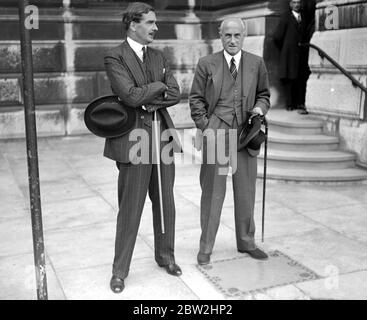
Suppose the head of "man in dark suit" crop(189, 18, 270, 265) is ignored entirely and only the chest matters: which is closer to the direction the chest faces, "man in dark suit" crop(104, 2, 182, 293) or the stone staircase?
the man in dark suit

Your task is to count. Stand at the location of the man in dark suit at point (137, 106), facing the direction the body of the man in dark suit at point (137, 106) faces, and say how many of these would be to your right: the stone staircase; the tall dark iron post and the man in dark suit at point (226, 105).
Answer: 1

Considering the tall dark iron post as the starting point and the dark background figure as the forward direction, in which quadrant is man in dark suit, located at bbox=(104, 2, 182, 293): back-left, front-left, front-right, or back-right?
front-right

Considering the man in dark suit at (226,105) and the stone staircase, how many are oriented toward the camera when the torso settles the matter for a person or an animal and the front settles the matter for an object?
2

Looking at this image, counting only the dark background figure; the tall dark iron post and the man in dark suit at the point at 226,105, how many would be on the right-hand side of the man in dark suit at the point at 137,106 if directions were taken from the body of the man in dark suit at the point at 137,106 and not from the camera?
1

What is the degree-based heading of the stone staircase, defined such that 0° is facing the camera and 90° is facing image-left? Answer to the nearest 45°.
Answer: approximately 0°

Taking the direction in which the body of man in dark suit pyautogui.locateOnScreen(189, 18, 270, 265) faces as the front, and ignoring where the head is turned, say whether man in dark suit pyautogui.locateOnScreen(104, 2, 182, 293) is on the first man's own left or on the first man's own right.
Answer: on the first man's own right

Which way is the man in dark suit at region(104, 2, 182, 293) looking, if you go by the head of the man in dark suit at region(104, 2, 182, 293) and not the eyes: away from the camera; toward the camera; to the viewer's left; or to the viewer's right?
to the viewer's right

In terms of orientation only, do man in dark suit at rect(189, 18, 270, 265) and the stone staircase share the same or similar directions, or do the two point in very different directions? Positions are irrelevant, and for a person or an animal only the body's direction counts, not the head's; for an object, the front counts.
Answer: same or similar directions

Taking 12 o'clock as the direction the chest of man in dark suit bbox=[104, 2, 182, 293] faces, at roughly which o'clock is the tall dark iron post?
The tall dark iron post is roughly at 3 o'clock from the man in dark suit.

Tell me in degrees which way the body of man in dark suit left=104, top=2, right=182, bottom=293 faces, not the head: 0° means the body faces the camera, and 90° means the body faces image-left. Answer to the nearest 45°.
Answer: approximately 315°

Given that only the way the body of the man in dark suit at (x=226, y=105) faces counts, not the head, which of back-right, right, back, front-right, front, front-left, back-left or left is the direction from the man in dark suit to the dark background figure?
back

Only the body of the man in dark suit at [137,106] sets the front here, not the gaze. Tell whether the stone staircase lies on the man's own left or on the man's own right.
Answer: on the man's own left
